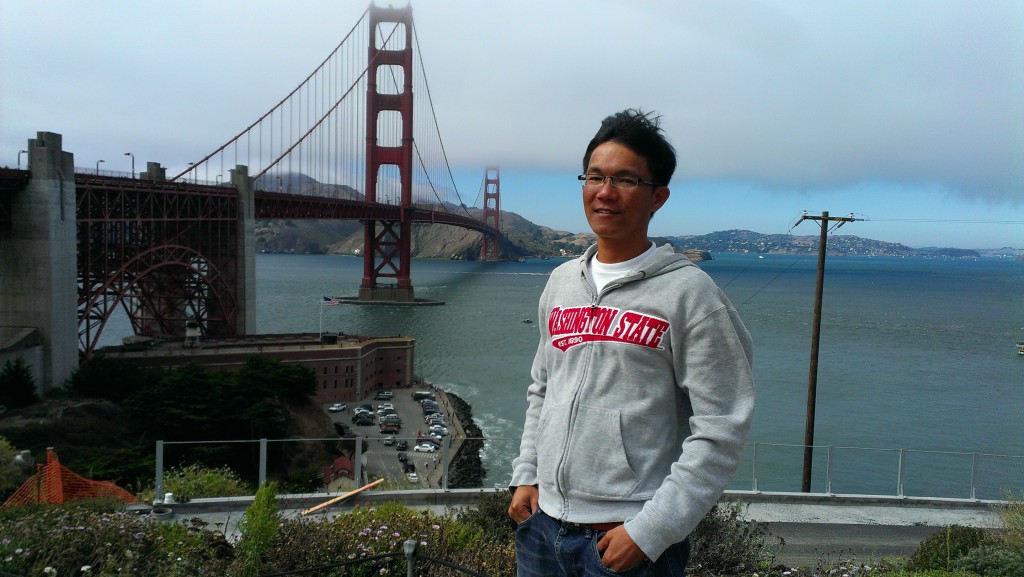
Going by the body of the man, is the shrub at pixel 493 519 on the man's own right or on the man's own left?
on the man's own right

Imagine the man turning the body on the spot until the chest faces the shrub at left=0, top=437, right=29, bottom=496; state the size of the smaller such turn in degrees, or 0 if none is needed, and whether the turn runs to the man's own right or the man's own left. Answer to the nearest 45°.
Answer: approximately 90° to the man's own right

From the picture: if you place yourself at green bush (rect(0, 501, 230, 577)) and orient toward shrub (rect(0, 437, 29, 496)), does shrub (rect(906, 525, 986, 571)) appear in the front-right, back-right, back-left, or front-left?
back-right

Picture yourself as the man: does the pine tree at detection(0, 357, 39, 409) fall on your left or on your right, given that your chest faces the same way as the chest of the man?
on your right

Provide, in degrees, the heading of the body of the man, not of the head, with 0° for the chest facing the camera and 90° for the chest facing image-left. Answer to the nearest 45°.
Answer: approximately 45°

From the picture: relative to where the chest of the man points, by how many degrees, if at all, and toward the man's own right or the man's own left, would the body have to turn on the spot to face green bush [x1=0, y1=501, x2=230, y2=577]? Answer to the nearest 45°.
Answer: approximately 90° to the man's own right

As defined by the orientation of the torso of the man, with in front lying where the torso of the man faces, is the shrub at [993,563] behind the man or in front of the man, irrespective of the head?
behind

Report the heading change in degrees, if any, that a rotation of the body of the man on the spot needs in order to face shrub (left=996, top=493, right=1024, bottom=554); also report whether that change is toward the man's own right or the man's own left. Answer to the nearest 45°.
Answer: approximately 180°
